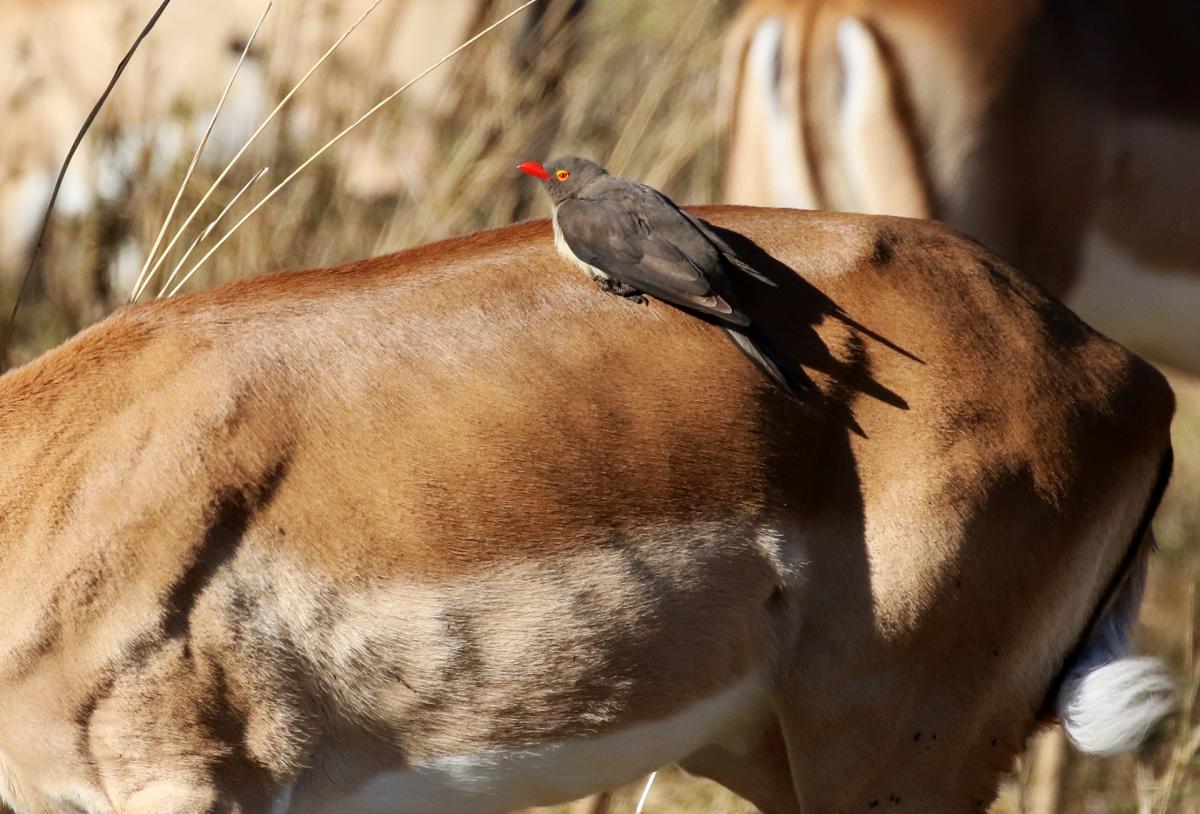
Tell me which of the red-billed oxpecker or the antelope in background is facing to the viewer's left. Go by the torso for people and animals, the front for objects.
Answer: the red-billed oxpecker

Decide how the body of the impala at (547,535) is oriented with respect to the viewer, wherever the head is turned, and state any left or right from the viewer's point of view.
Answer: facing to the left of the viewer

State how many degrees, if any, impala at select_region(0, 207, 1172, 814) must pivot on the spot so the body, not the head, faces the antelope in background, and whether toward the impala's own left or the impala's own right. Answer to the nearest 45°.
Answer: approximately 135° to the impala's own right

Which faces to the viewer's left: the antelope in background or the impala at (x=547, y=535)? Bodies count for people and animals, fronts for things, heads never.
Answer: the impala

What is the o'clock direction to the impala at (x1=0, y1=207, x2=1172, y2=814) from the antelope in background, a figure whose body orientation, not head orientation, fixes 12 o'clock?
The impala is roughly at 5 o'clock from the antelope in background.

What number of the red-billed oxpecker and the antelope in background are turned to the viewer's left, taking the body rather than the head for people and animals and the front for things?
1

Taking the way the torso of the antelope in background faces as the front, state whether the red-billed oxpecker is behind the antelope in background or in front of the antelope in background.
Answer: behind

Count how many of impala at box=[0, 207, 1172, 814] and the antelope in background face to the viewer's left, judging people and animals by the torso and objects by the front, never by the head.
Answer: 1

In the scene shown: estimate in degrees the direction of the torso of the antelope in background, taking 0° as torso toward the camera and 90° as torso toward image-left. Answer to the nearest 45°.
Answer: approximately 225°

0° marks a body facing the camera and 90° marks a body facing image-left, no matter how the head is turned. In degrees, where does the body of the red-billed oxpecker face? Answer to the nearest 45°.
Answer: approximately 90°
